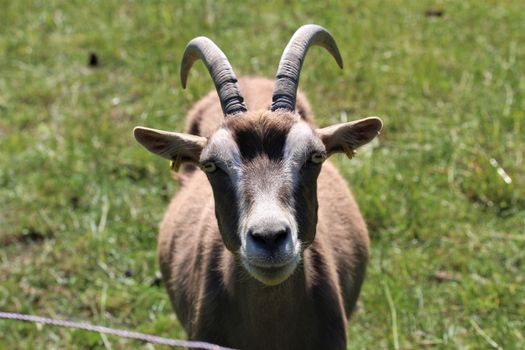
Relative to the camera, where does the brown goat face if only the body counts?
toward the camera
